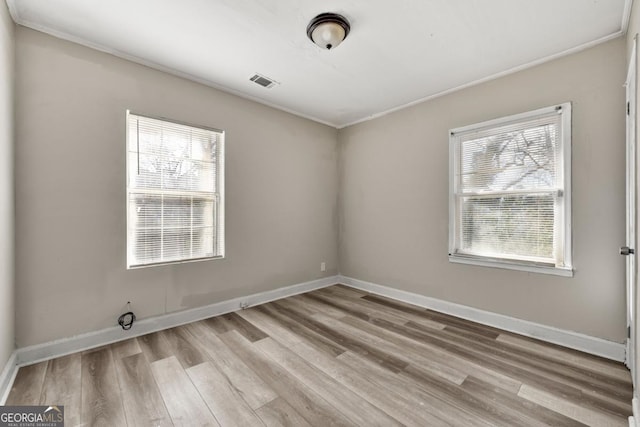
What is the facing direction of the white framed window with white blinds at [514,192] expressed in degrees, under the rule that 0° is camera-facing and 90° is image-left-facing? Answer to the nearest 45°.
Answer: approximately 45°

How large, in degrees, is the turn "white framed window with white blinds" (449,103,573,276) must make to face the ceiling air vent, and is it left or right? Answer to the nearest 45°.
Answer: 0° — it already faces it

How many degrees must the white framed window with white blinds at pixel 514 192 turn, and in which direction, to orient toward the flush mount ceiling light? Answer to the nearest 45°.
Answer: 0° — it already faces it
